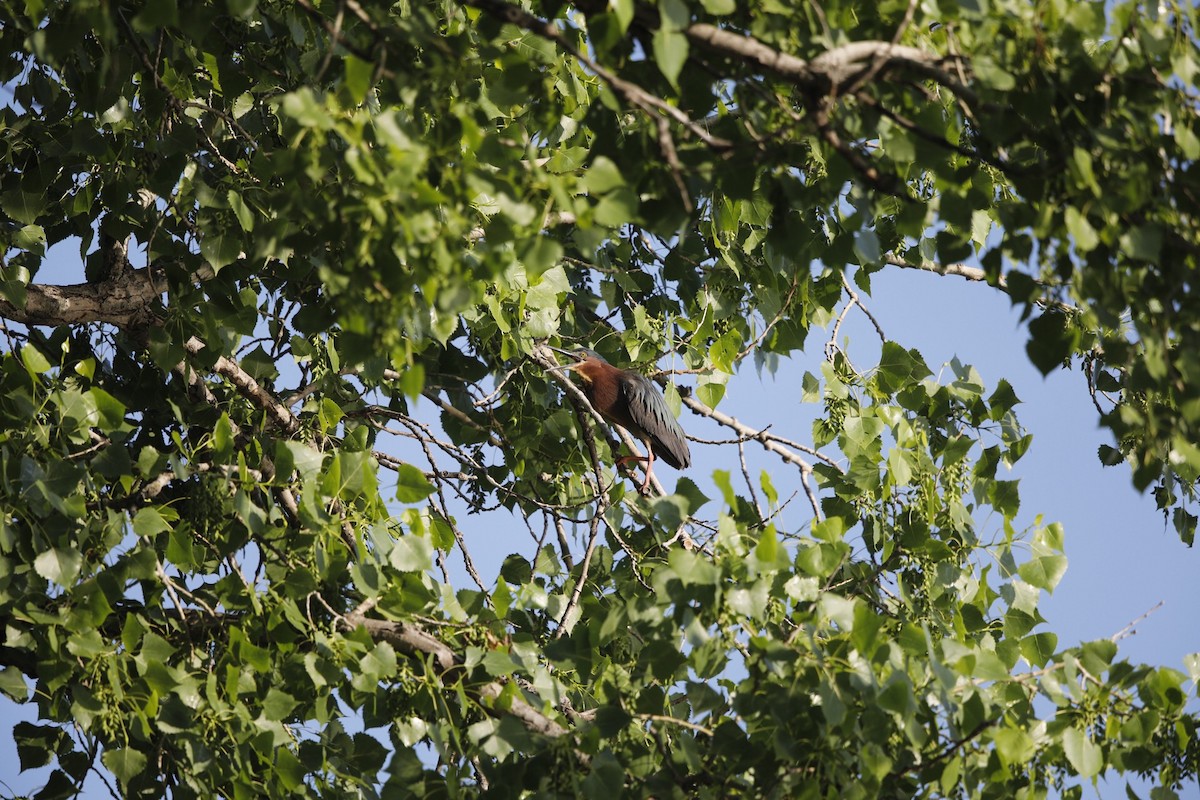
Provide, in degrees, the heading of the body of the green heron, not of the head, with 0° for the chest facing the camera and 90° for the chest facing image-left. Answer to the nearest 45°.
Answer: approximately 90°
